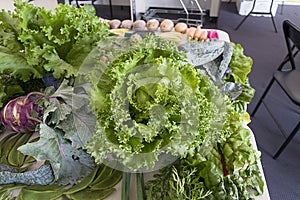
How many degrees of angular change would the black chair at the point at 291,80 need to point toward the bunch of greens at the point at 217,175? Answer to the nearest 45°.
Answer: approximately 45° to its left

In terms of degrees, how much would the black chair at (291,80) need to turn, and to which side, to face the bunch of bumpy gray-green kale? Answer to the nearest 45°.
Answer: approximately 45° to its left

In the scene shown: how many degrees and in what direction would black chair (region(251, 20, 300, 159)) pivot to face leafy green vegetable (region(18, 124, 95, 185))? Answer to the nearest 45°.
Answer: approximately 45° to its left

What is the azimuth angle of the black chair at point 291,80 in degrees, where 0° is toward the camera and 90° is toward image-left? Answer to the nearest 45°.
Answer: approximately 45°

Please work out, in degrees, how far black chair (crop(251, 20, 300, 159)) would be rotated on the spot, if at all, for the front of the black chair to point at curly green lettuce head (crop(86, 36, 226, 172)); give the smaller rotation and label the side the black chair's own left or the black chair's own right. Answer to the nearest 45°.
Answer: approximately 45° to the black chair's own left
